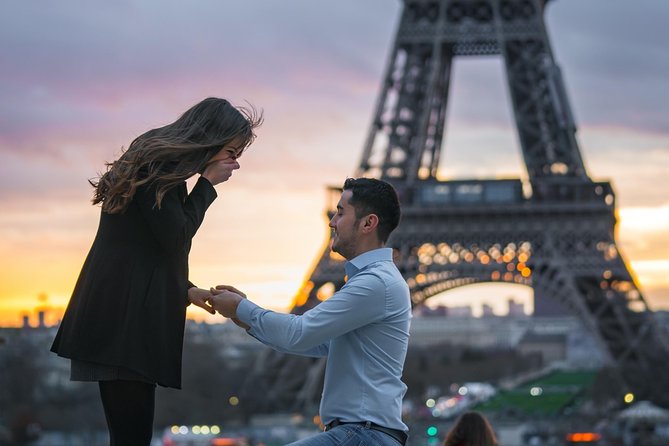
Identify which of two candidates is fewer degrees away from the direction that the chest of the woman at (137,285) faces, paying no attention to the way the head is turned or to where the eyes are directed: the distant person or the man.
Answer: the man

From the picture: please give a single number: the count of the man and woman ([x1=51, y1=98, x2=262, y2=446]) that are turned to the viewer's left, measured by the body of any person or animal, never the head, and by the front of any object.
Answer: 1

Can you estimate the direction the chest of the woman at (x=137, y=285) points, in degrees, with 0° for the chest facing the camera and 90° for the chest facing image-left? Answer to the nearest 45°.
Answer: approximately 270°

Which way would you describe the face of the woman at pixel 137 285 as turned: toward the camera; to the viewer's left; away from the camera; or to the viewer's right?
to the viewer's right

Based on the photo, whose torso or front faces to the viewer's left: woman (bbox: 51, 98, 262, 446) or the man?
the man

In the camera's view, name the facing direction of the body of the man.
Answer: to the viewer's left

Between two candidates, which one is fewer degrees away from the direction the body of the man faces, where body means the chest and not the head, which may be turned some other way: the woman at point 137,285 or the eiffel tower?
the woman

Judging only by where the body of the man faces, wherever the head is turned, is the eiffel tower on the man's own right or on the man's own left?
on the man's own right

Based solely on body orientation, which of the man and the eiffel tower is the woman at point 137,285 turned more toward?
the man

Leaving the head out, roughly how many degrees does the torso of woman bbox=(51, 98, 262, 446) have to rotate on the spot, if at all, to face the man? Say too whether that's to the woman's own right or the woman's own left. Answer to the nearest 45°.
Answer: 0° — they already face them

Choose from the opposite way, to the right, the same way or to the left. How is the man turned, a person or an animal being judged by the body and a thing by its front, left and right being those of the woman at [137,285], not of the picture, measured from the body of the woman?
the opposite way

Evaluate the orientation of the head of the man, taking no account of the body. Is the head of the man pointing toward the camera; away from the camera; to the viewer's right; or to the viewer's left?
to the viewer's left
